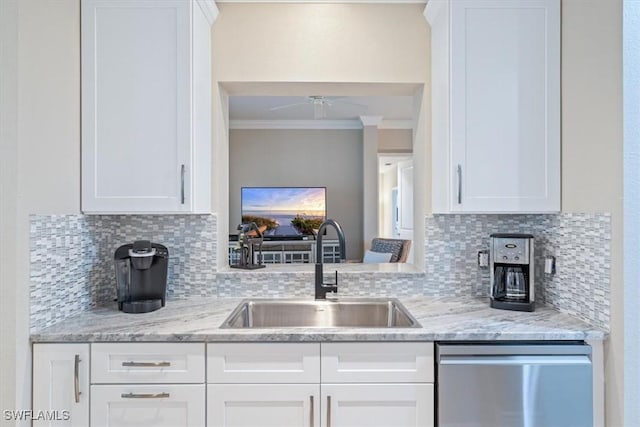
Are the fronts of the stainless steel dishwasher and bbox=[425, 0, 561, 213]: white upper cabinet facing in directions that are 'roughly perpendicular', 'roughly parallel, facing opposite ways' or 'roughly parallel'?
roughly parallel

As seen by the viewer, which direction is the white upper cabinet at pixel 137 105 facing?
toward the camera

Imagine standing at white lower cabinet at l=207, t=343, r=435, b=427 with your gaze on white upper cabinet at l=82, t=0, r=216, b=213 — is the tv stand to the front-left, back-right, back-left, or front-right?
front-right

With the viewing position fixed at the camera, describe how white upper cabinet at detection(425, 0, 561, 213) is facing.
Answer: facing the viewer

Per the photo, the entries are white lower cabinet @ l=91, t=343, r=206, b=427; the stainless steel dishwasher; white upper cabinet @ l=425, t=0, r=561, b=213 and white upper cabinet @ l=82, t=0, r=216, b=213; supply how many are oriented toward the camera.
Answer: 4

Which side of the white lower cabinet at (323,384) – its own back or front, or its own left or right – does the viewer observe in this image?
front

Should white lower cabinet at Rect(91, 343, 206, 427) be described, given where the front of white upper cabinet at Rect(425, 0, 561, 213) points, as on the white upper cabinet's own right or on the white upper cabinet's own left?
on the white upper cabinet's own right

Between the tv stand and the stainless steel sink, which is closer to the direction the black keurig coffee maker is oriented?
the stainless steel sink

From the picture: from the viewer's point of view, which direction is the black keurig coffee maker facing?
toward the camera

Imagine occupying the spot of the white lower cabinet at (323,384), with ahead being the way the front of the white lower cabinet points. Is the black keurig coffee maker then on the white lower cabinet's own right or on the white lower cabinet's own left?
on the white lower cabinet's own right

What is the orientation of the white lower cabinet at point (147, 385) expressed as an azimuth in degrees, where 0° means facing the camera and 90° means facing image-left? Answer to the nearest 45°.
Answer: approximately 0°

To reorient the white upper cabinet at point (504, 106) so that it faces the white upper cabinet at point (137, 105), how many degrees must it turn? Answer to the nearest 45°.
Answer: approximately 45° to its right

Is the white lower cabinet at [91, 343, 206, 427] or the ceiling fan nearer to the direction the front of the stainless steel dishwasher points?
the white lower cabinet

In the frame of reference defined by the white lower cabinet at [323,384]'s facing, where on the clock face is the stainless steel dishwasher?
The stainless steel dishwasher is roughly at 9 o'clock from the white lower cabinet.
